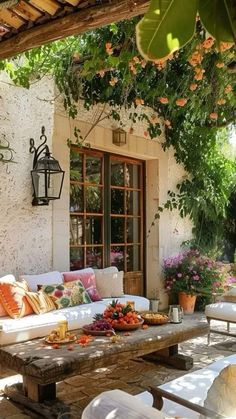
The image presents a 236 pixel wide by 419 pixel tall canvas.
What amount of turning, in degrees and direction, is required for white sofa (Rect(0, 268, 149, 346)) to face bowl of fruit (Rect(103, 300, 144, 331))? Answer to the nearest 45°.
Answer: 0° — it already faces it

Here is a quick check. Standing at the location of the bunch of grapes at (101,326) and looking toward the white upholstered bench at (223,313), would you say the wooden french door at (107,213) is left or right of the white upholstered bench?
left

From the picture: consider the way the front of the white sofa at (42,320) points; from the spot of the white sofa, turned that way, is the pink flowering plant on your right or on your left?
on your left

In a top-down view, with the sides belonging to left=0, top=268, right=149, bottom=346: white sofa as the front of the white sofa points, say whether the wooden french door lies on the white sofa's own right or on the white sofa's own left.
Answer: on the white sofa's own left

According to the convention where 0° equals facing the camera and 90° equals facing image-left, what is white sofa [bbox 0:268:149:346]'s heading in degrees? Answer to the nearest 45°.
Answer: approximately 315°
